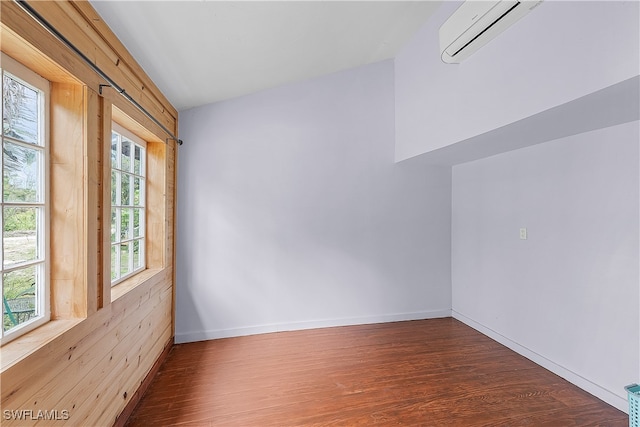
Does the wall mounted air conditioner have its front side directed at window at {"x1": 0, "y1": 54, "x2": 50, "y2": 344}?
yes

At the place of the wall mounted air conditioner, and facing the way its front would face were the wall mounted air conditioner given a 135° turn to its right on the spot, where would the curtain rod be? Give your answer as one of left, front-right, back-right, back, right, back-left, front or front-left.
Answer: back-left

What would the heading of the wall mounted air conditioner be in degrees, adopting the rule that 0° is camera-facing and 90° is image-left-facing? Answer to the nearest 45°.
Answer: approximately 45°

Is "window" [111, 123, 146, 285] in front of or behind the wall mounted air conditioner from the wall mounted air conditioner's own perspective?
in front
